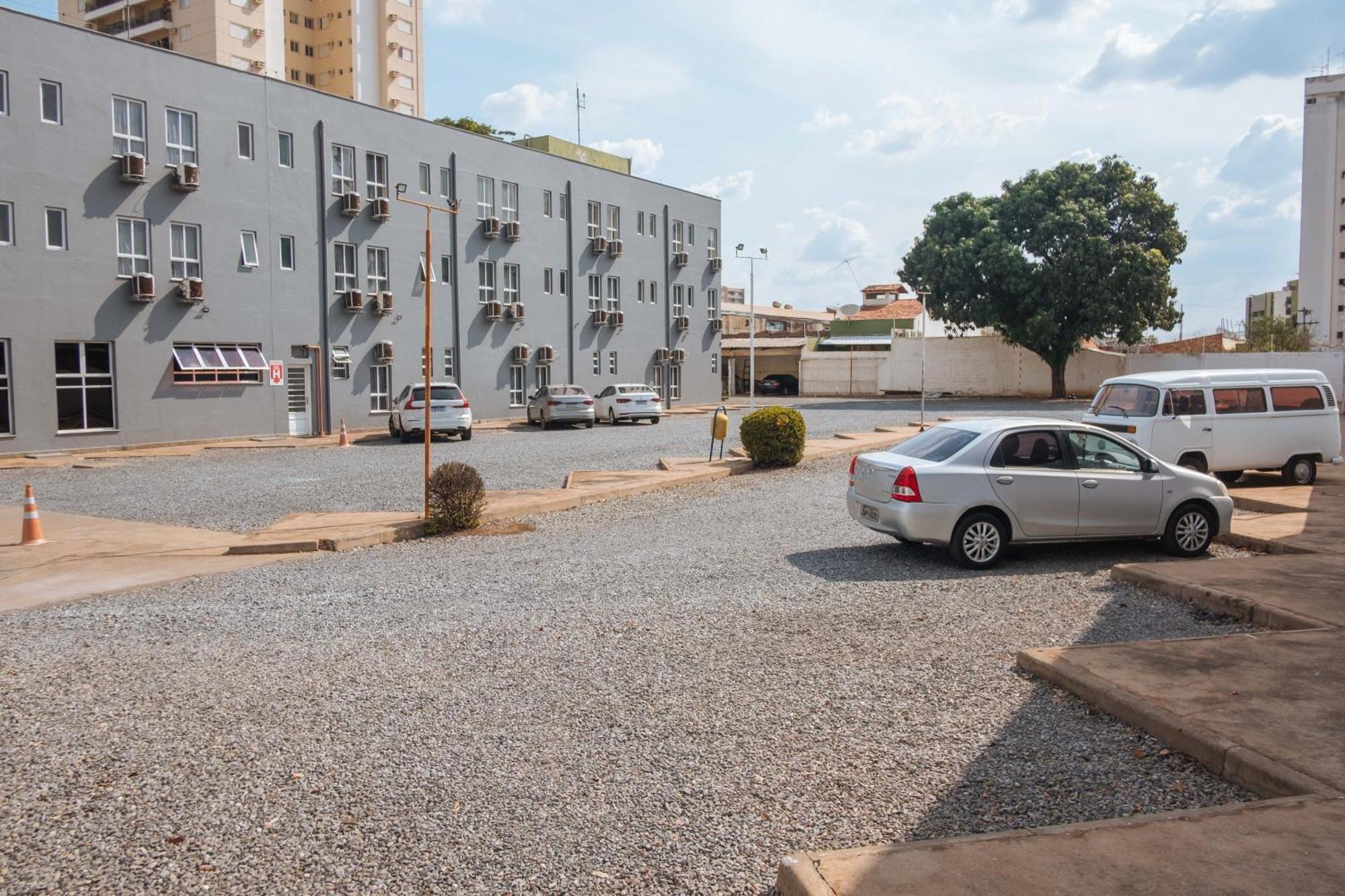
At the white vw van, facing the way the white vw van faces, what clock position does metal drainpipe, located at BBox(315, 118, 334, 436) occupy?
The metal drainpipe is roughly at 2 o'clock from the white vw van.

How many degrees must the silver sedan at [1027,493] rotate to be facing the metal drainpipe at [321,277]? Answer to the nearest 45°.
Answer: approximately 90° to its left

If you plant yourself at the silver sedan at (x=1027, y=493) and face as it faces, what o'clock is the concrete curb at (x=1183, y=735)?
The concrete curb is roughly at 4 o'clock from the silver sedan.

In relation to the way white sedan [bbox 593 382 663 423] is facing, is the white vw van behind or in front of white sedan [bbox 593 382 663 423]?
behind

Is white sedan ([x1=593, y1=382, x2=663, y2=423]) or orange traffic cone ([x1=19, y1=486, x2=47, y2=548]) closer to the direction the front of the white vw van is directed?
the orange traffic cone

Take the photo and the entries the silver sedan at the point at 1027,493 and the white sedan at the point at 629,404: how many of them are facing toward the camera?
0

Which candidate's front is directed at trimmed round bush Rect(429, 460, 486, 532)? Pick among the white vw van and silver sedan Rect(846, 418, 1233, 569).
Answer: the white vw van

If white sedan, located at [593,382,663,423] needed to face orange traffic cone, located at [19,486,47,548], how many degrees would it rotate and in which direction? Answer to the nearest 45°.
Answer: approximately 135° to its left

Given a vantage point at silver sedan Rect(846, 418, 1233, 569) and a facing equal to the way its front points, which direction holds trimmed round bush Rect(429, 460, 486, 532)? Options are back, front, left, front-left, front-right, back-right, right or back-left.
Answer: back-left

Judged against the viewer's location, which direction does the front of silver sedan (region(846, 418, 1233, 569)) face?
facing away from the viewer and to the right of the viewer

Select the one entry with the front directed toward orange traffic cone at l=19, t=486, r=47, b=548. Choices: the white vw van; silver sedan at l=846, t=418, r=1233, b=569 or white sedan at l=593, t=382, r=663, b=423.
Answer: the white vw van

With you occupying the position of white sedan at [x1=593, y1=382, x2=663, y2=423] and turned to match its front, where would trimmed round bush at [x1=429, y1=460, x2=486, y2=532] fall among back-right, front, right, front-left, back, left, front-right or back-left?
back-left

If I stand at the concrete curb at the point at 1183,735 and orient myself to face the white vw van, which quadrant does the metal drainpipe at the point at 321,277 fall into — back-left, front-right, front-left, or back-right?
front-left
